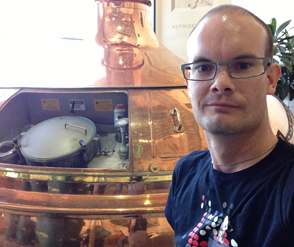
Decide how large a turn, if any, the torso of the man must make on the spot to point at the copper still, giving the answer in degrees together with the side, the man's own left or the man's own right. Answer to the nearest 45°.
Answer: approximately 90° to the man's own right

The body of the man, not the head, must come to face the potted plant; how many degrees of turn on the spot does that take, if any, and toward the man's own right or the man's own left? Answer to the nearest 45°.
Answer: approximately 135° to the man's own right

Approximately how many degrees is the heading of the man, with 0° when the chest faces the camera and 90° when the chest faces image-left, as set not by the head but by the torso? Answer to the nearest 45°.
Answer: approximately 45°
